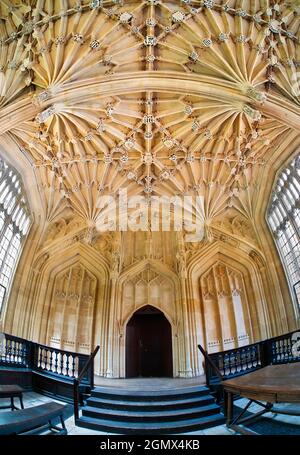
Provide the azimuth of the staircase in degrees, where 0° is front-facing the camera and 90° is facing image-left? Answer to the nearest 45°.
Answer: approximately 0°

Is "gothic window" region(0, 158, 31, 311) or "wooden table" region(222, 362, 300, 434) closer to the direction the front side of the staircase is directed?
the wooden table

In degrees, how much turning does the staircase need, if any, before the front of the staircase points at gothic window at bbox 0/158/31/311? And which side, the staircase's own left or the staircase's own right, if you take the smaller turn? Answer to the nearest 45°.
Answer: approximately 135° to the staircase's own right

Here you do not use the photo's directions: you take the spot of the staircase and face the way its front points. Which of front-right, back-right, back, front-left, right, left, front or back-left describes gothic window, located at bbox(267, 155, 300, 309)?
back-left

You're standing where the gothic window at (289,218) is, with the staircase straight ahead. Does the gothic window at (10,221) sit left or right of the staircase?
right

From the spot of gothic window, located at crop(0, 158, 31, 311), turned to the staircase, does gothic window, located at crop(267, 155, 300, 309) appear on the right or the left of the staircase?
left
